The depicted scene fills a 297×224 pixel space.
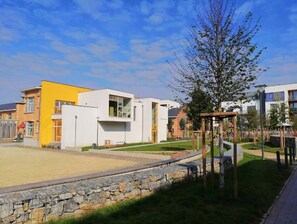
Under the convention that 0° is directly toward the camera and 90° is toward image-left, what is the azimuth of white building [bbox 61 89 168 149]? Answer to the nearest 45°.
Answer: approximately 315°

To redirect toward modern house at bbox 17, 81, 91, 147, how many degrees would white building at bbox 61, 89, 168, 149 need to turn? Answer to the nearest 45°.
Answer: approximately 135° to its right

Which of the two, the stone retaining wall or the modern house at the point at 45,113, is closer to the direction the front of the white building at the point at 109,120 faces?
the stone retaining wall

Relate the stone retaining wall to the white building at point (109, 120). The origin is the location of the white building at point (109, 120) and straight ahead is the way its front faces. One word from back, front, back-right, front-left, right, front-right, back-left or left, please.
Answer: front-right
